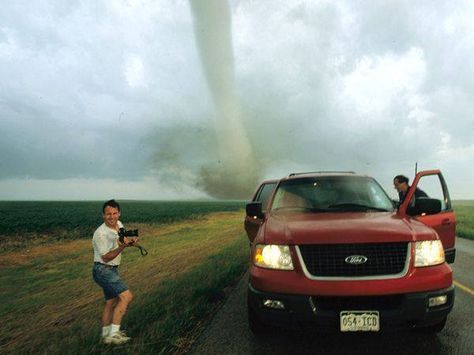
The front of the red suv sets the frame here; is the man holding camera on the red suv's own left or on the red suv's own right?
on the red suv's own right

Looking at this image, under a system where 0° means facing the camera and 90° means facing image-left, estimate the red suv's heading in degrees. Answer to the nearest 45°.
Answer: approximately 0°
